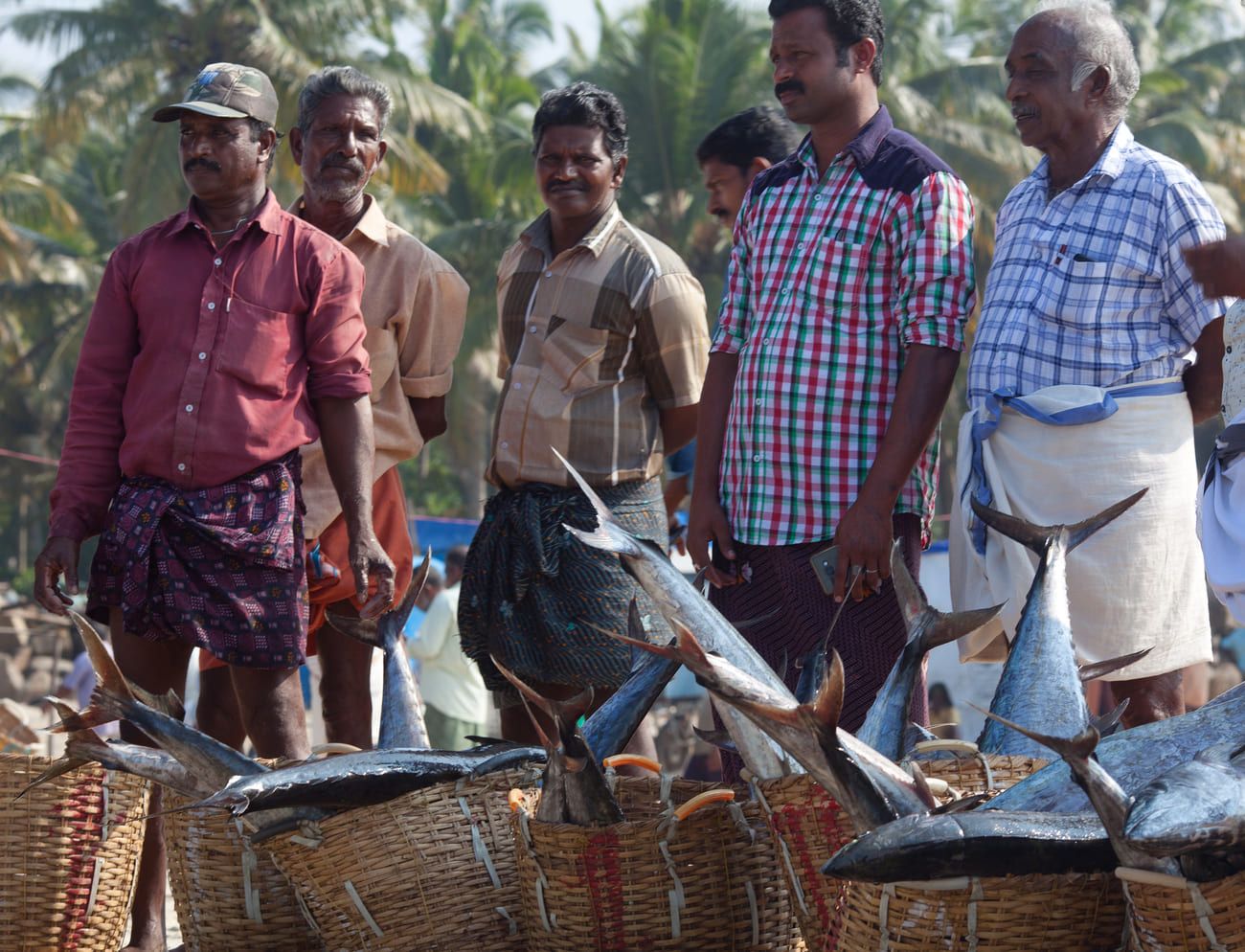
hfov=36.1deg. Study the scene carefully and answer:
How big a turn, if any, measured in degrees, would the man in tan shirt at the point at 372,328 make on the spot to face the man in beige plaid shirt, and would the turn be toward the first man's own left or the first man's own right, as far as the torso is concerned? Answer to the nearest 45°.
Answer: approximately 135° to the first man's own left

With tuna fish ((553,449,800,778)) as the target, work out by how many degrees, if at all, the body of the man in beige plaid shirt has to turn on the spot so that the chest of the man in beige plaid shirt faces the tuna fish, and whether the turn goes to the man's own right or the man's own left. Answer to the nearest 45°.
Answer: approximately 45° to the man's own left

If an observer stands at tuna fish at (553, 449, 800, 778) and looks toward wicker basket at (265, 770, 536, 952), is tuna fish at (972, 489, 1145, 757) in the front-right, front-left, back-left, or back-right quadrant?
back-left

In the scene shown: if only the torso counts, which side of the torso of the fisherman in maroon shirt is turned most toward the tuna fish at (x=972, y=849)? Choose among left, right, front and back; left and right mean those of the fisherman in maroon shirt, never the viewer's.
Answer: left

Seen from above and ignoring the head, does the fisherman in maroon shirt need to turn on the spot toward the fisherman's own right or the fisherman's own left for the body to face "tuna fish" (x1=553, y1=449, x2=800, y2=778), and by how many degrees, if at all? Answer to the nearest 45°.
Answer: approximately 90° to the fisherman's own left

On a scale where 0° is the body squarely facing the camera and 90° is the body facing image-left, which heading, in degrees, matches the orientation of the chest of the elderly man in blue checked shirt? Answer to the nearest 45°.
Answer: approximately 45°

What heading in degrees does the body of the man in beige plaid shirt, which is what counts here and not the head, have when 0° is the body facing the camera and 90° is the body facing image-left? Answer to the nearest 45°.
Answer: approximately 45°
